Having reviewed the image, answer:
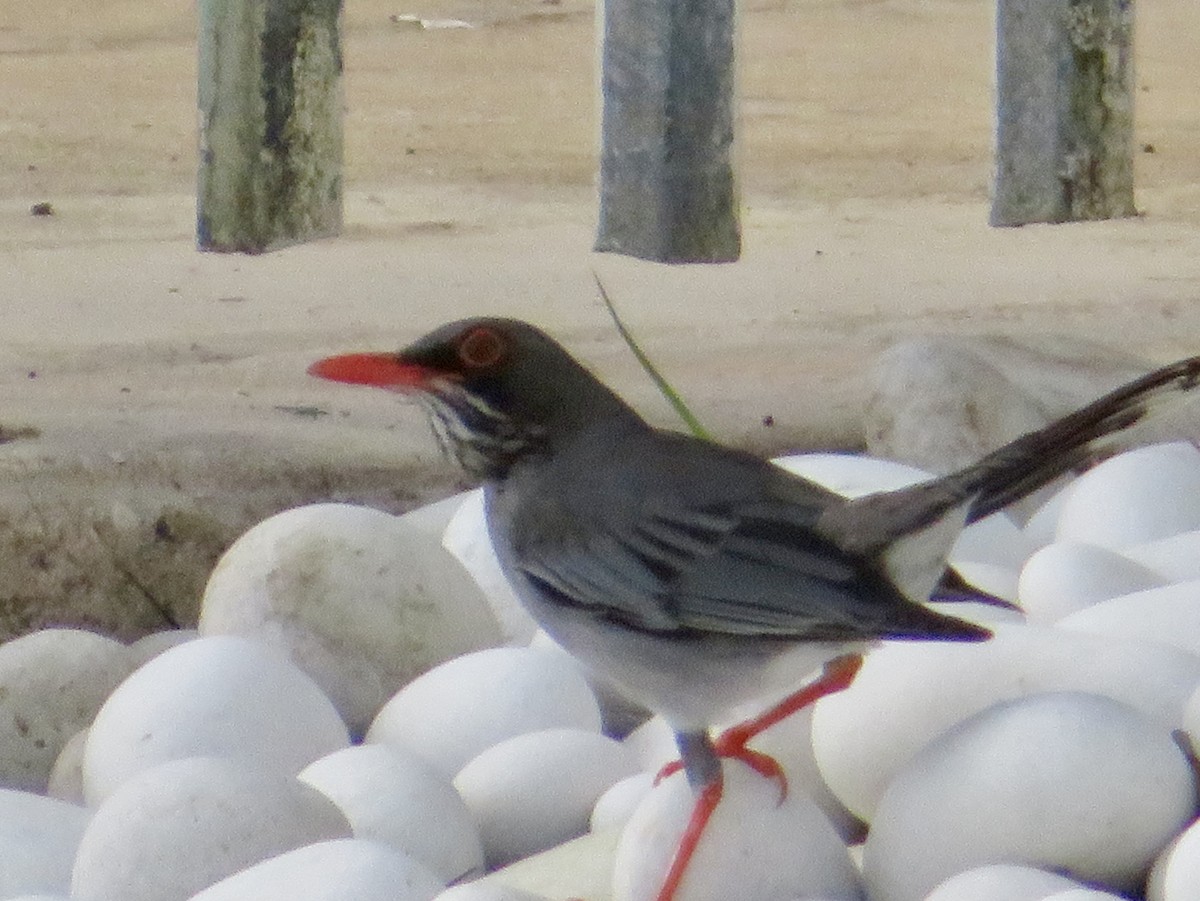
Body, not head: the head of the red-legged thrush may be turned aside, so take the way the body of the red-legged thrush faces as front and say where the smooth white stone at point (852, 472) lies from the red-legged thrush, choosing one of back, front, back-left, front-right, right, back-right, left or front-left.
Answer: right

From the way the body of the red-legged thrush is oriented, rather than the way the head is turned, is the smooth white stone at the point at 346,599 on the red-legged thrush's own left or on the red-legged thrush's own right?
on the red-legged thrush's own right

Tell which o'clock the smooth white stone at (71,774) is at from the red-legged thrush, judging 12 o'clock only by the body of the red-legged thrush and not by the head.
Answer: The smooth white stone is roughly at 1 o'clock from the red-legged thrush.

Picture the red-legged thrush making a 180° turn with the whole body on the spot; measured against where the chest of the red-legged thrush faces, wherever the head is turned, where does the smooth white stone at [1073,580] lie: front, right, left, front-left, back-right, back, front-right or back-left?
front-left

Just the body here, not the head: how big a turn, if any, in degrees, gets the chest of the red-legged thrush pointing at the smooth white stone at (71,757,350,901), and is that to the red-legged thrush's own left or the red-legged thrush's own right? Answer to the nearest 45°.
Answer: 0° — it already faces it

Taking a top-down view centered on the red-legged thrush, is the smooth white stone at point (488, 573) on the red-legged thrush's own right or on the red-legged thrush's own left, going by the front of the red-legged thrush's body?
on the red-legged thrush's own right

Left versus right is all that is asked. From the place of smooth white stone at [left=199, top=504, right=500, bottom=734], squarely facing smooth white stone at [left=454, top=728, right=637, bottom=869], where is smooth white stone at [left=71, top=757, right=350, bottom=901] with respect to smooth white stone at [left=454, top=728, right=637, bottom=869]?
right

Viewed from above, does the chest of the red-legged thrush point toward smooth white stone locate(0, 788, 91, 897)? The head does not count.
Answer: yes

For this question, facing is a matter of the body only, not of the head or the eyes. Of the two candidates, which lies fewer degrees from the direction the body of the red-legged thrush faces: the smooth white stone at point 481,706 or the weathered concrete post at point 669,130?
the smooth white stone

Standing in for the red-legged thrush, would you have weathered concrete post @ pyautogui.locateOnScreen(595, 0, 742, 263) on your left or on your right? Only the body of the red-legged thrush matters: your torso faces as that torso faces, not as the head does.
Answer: on your right

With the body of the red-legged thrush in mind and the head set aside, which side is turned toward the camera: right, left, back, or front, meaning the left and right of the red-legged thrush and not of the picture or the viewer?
left

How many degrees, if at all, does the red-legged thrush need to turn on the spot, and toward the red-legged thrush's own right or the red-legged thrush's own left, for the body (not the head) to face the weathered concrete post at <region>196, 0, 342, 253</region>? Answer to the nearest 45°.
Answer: approximately 90° to the red-legged thrush's own right

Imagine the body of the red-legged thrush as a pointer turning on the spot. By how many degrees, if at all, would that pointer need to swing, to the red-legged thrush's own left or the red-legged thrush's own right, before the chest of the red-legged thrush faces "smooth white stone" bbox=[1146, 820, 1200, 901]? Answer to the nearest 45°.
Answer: approximately 135° to the red-legged thrush's own left
